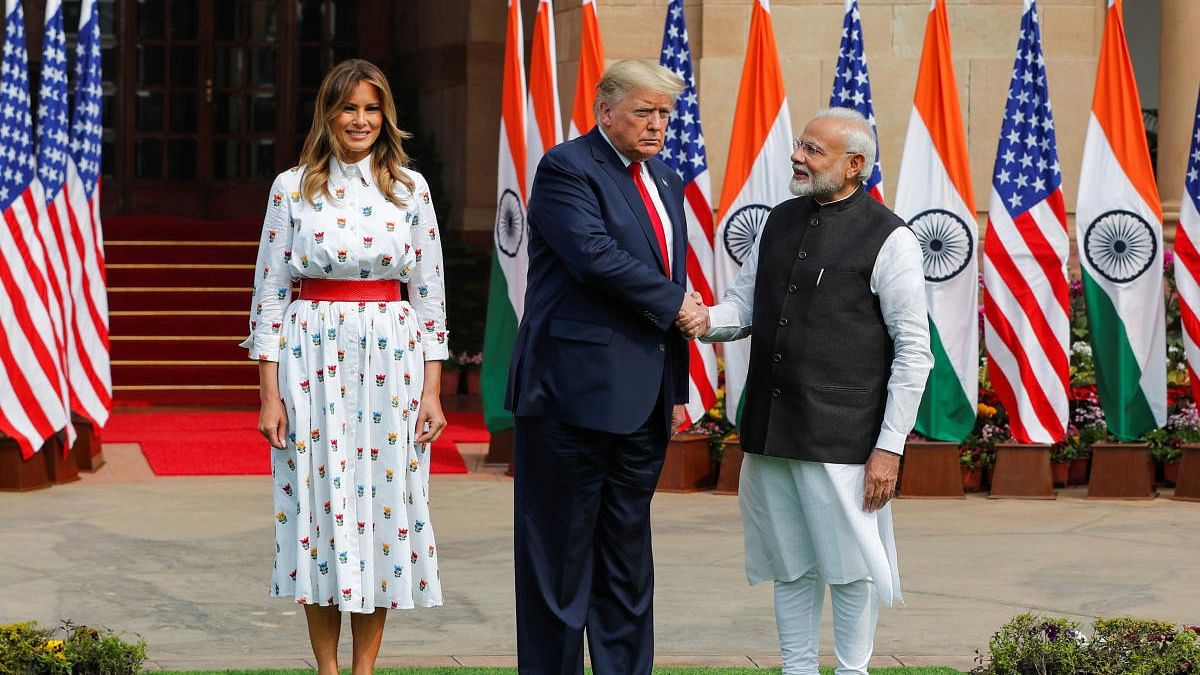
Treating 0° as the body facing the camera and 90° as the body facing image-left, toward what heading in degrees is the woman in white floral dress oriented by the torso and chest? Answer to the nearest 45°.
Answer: approximately 0°

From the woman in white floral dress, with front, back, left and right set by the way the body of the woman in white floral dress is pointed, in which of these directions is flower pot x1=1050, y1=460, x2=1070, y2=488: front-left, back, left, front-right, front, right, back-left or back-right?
back-left

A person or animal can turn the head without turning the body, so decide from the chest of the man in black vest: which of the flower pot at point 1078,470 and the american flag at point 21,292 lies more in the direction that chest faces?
the american flag

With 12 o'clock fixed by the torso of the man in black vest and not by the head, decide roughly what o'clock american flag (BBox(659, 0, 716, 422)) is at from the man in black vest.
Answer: The american flag is roughly at 4 o'clock from the man in black vest.

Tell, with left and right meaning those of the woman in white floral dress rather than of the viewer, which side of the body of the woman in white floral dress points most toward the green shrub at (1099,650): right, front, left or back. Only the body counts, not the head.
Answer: left

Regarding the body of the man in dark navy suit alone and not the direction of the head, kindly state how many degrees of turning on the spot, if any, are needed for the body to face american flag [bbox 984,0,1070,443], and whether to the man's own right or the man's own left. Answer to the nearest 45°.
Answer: approximately 90° to the man's own left

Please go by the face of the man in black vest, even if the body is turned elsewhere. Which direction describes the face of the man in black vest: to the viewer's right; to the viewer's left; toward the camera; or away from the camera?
to the viewer's left

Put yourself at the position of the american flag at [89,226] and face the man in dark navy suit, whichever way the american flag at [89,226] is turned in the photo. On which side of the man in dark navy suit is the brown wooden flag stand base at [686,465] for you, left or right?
left

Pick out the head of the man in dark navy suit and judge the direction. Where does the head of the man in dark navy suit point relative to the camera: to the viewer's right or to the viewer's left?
to the viewer's right

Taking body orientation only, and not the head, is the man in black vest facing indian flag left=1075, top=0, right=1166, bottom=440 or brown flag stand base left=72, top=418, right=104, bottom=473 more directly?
the brown flag stand base

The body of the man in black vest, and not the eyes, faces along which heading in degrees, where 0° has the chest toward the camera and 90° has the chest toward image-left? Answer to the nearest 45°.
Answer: approximately 45°

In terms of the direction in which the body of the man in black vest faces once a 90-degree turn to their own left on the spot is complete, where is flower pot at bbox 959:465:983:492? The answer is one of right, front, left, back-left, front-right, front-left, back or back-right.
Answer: back-left
